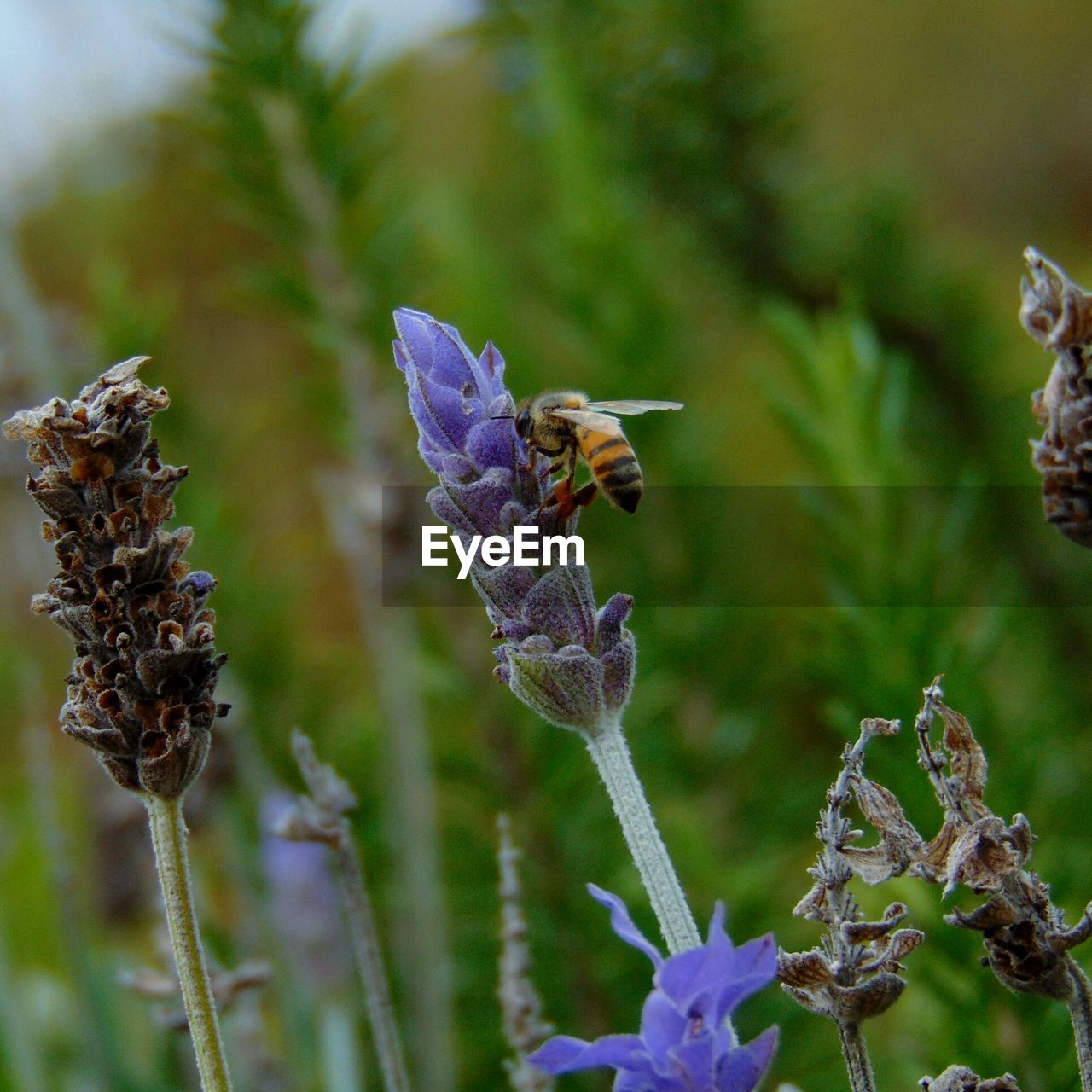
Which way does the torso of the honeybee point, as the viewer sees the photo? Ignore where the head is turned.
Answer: to the viewer's left
